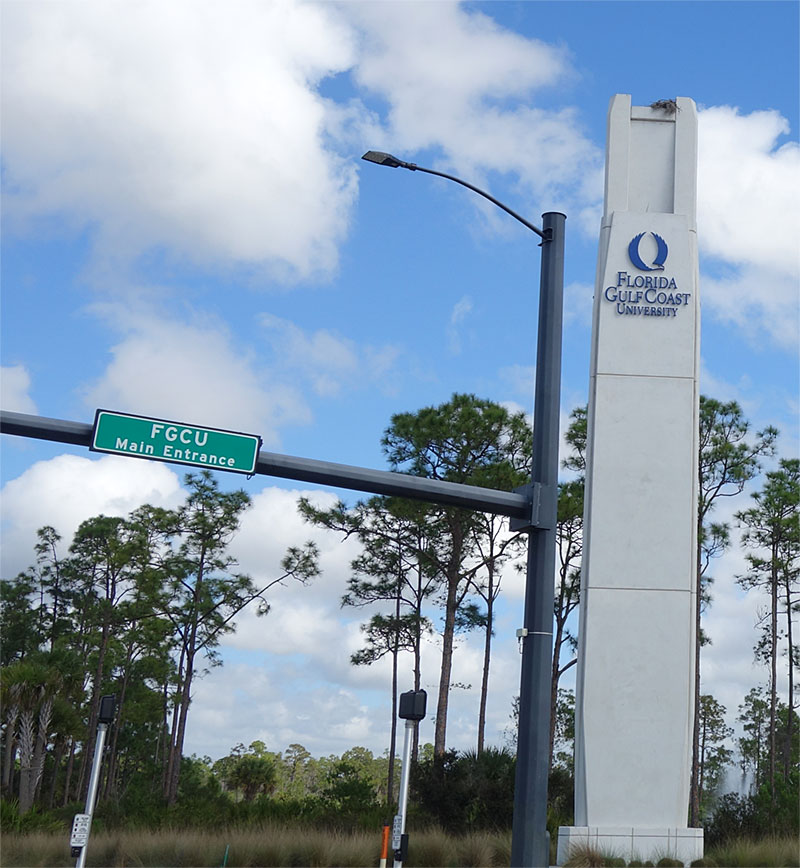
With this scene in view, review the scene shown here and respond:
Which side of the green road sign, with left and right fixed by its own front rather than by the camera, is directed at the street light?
left

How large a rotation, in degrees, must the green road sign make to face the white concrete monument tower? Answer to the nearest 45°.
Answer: approximately 135° to its left

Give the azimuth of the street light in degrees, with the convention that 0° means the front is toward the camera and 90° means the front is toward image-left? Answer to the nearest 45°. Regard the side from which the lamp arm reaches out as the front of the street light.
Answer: approximately 90°

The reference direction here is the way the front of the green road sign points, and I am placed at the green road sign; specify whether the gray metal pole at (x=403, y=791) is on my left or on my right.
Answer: on my left

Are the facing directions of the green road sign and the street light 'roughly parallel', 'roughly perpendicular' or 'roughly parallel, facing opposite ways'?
roughly perpendicular

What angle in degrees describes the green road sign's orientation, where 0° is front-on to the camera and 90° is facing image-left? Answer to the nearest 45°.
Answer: approximately 0°

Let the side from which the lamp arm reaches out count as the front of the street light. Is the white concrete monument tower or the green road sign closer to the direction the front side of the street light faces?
the green road sign

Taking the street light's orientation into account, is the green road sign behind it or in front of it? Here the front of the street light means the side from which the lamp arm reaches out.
in front

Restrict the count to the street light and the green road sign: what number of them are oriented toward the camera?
1

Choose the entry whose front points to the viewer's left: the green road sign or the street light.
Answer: the street light
